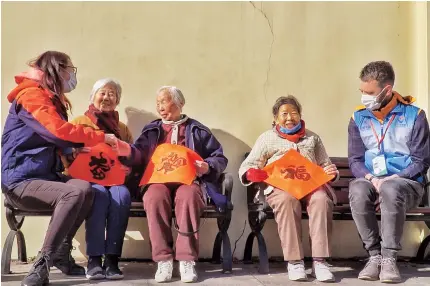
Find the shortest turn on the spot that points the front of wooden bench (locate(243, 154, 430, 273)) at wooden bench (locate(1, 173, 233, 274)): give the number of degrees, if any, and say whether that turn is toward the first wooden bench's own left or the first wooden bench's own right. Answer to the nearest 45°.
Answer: approximately 45° to the first wooden bench's own right

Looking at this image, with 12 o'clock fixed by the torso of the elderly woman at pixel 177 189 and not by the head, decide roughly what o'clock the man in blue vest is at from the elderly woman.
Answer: The man in blue vest is roughly at 9 o'clock from the elderly woman.

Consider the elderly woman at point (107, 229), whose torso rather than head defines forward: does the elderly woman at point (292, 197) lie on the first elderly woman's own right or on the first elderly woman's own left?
on the first elderly woman's own left

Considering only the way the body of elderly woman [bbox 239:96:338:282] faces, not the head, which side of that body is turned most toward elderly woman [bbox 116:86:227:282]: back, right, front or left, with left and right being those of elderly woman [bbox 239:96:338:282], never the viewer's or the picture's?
right

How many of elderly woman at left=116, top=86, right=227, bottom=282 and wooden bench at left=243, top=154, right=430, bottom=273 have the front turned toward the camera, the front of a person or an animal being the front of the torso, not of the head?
2

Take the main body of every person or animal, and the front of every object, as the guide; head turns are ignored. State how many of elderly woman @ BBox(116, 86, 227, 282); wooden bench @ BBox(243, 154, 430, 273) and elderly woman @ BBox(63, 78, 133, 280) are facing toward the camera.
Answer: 3

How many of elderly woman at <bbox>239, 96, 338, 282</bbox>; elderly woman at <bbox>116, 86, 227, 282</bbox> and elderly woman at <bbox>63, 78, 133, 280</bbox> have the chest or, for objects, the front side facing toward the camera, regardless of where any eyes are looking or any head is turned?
3

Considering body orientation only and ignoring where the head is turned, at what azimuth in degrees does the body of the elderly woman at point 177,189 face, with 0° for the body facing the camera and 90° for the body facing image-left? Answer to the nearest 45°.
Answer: approximately 0°

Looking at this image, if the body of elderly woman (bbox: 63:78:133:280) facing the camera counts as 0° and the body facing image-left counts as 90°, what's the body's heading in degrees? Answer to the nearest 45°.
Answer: approximately 0°
